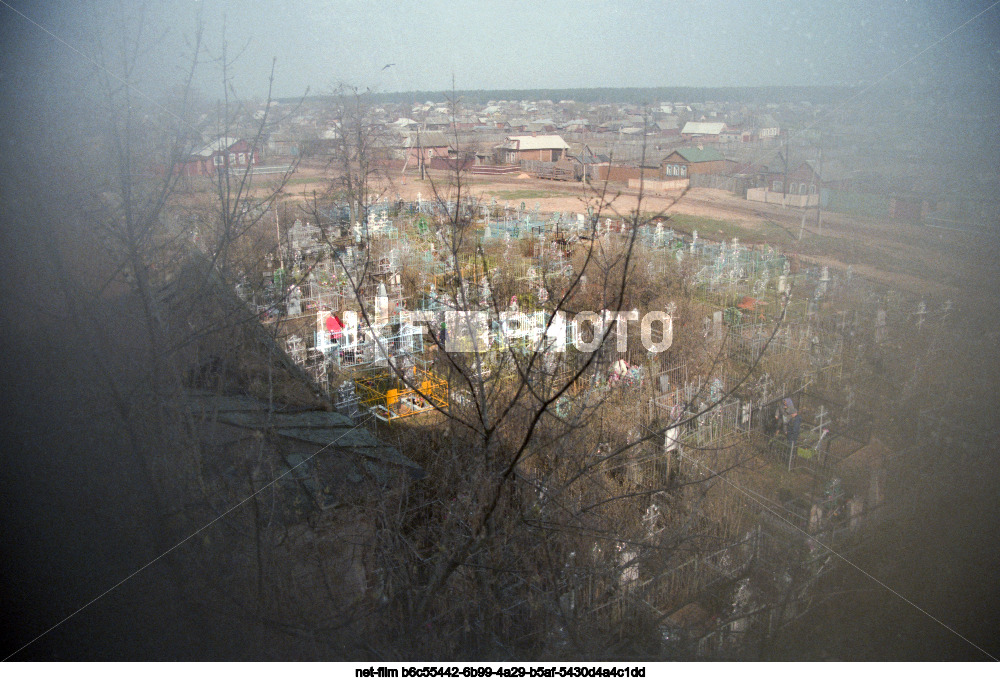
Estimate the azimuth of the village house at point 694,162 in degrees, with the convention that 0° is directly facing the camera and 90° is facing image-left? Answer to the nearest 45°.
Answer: approximately 45°
